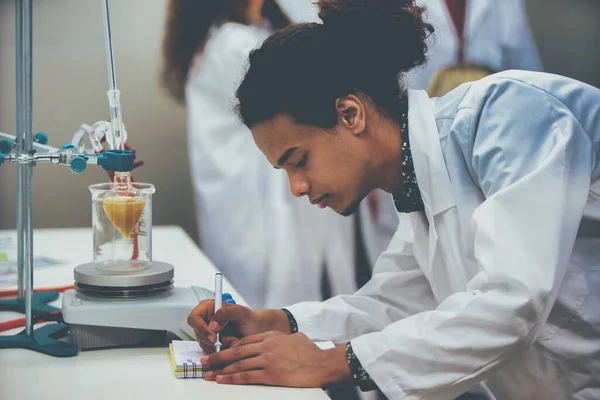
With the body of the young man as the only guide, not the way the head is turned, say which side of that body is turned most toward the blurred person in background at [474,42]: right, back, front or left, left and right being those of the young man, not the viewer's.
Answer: right

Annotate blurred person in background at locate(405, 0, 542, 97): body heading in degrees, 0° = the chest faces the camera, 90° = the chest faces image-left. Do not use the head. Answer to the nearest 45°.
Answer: approximately 0°

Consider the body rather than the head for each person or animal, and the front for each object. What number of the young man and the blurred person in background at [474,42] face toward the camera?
1

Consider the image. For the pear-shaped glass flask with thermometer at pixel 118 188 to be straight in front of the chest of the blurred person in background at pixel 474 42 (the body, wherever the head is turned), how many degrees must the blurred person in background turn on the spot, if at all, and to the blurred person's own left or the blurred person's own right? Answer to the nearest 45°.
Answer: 0° — they already face it

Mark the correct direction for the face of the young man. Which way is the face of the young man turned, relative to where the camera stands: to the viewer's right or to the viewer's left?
to the viewer's left

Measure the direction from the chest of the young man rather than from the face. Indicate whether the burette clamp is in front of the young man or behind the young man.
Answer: in front

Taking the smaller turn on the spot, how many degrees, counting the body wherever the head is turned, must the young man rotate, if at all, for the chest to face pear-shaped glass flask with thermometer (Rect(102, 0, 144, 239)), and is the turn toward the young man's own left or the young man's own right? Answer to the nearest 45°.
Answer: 0° — they already face it

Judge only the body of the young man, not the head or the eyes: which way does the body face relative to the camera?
to the viewer's left

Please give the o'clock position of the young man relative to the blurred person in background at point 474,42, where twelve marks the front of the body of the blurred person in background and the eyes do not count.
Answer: The young man is roughly at 12 o'clock from the blurred person in background.

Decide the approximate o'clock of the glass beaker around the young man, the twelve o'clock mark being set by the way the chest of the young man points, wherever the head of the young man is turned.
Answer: The glass beaker is roughly at 12 o'clock from the young man.

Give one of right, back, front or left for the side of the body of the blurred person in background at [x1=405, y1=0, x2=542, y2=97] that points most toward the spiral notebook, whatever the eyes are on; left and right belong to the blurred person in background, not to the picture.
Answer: front

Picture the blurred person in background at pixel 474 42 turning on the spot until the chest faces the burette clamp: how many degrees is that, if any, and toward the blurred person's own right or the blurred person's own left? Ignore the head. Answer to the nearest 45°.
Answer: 0° — they already face it

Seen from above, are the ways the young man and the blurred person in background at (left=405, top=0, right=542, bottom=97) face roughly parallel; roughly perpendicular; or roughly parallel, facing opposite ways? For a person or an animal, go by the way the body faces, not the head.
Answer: roughly perpendicular
